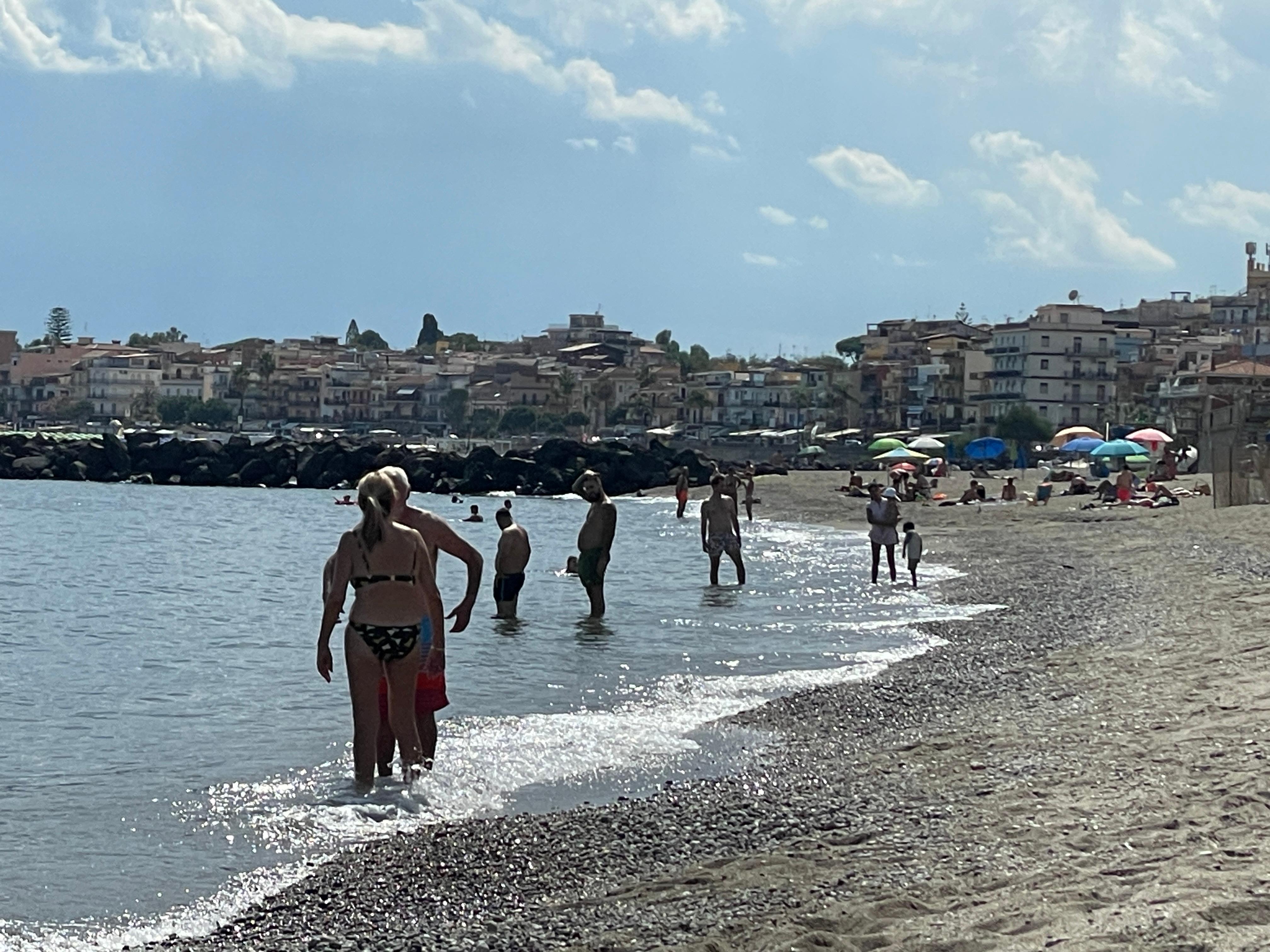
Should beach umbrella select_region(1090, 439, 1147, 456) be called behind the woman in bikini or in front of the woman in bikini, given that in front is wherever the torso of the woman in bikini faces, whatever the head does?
in front

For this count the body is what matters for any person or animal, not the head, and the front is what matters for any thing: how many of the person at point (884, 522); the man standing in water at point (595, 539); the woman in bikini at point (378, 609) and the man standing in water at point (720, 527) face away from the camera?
1

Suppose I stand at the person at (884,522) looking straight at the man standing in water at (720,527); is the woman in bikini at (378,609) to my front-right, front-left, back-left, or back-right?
front-left

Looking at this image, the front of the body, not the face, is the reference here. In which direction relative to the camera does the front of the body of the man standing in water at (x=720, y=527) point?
toward the camera

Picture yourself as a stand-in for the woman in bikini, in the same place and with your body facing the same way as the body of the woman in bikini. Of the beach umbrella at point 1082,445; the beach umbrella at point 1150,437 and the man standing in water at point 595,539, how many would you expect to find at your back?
0

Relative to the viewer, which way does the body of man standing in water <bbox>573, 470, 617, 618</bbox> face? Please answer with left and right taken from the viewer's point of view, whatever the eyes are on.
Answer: facing the viewer and to the left of the viewer

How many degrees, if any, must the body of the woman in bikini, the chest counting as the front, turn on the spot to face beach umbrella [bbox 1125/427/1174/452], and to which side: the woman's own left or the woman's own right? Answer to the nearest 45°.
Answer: approximately 45° to the woman's own right

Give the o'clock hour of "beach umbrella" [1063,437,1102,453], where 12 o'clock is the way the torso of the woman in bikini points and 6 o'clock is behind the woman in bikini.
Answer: The beach umbrella is roughly at 1 o'clock from the woman in bikini.

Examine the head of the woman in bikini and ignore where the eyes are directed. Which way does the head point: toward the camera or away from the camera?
away from the camera

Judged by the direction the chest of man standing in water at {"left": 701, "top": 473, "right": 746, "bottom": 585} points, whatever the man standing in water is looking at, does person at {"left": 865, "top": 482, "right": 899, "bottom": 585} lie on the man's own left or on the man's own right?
on the man's own left

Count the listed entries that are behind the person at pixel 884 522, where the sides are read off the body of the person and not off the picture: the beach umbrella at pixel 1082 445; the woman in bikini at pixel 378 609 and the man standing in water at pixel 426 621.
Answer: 1

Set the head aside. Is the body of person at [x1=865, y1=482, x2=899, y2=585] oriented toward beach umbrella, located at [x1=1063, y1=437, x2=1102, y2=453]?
no

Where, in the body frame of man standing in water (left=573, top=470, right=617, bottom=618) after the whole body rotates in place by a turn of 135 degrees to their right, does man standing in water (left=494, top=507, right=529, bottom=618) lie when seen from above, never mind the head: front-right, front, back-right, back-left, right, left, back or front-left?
left

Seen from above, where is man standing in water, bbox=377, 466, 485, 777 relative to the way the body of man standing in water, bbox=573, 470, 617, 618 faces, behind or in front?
in front

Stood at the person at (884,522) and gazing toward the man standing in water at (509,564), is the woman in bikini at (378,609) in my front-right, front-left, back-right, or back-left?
front-left

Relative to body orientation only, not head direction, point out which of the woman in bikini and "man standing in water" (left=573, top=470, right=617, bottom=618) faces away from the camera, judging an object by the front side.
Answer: the woman in bikini

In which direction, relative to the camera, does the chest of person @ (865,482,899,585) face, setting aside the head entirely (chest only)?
toward the camera

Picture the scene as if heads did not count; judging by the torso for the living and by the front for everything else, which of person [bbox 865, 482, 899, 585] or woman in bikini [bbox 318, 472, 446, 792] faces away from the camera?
the woman in bikini

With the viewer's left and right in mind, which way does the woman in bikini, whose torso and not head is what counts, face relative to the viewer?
facing away from the viewer

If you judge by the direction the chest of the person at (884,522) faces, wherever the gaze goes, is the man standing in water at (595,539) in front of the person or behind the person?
in front
